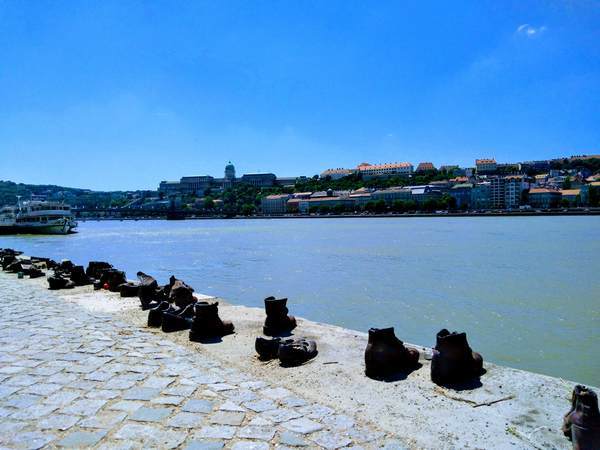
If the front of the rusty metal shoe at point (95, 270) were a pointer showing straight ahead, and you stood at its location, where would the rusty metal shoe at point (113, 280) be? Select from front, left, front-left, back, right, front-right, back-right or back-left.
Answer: right

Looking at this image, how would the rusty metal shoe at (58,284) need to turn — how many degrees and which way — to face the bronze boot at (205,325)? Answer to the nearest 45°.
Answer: approximately 90° to its right

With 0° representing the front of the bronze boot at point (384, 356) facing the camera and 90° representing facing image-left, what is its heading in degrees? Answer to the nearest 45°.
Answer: approximately 225°

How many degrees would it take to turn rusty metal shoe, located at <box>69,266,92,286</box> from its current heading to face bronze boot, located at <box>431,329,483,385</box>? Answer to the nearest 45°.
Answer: approximately 90° to its right

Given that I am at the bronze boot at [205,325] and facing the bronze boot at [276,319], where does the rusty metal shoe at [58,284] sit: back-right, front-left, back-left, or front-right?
back-left

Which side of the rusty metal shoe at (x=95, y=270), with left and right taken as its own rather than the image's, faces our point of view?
right

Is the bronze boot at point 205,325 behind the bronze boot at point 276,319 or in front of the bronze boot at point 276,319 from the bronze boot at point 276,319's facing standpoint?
behind

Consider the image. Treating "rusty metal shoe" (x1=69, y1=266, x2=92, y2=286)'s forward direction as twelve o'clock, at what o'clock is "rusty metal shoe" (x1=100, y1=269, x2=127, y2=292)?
"rusty metal shoe" (x1=100, y1=269, x2=127, y2=292) is roughly at 2 o'clock from "rusty metal shoe" (x1=69, y1=266, x2=92, y2=286).

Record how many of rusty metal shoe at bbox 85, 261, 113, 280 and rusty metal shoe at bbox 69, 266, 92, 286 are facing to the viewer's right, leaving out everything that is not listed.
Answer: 2

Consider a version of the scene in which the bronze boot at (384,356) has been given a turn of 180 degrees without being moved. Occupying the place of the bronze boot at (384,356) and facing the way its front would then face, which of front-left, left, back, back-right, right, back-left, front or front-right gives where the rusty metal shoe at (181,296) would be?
right

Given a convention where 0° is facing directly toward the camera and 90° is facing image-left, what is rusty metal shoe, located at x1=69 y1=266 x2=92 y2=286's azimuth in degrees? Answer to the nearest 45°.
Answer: approximately 270°

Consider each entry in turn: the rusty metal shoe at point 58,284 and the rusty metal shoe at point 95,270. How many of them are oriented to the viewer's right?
2

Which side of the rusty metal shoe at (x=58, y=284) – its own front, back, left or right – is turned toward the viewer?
right

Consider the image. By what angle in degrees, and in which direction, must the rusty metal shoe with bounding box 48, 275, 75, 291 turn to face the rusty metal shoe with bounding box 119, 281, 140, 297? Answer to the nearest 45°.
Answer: approximately 45° to its right
